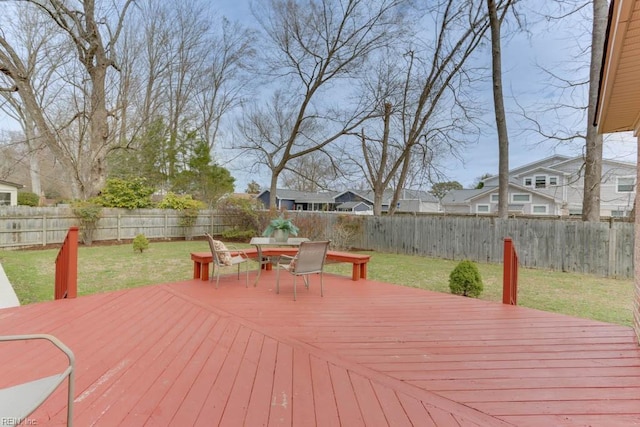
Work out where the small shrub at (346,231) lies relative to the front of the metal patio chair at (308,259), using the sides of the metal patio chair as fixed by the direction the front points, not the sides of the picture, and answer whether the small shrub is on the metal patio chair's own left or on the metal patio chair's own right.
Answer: on the metal patio chair's own right

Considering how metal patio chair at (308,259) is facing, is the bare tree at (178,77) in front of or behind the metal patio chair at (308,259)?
in front

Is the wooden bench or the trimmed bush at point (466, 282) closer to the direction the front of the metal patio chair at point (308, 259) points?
the wooden bench

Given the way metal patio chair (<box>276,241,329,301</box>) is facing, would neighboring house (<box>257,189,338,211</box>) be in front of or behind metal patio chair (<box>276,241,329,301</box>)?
in front

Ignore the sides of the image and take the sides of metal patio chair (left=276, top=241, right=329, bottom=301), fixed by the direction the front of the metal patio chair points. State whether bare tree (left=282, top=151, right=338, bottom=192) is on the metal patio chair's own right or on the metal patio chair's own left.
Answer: on the metal patio chair's own right

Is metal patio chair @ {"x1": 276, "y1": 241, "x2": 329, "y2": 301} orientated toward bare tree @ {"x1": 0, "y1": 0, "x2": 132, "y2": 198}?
yes

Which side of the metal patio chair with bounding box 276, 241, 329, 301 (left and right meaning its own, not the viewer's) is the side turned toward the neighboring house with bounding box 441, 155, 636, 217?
right

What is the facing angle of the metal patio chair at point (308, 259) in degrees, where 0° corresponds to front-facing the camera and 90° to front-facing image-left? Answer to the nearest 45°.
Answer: approximately 135°

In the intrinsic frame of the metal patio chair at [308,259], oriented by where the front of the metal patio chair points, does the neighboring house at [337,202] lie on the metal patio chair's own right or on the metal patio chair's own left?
on the metal patio chair's own right

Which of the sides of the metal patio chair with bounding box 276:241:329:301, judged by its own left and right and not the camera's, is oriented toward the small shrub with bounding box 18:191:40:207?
front

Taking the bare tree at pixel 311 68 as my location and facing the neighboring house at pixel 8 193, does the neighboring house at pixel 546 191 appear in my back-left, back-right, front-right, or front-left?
back-right

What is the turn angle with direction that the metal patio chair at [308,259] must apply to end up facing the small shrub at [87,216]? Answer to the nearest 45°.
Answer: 0° — it already faces it

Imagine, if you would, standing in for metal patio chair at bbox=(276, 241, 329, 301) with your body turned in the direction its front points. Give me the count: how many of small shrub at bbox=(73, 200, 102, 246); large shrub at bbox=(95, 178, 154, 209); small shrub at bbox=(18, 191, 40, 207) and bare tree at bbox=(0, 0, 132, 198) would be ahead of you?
4
